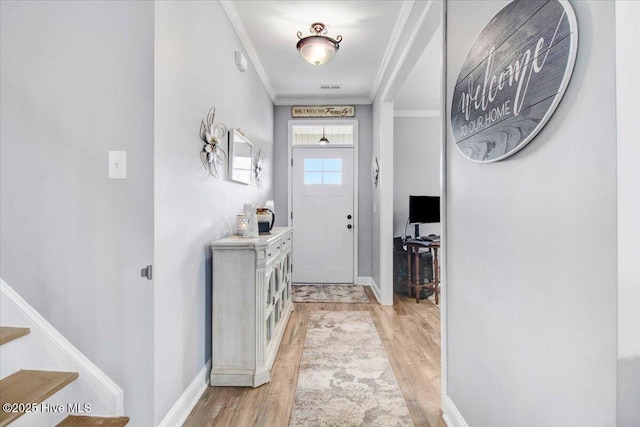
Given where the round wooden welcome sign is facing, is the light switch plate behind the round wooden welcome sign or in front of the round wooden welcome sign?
in front

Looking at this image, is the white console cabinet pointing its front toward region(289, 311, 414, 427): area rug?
yes

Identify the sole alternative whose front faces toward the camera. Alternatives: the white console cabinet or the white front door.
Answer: the white front door

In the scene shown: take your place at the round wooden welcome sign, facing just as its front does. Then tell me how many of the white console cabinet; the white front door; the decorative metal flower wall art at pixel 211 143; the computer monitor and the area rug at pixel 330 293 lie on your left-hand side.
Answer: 0

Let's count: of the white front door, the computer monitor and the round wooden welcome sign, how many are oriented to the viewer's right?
0

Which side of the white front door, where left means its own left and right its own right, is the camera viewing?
front

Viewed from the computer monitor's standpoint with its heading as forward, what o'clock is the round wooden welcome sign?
The round wooden welcome sign is roughly at 12 o'clock from the computer monitor.

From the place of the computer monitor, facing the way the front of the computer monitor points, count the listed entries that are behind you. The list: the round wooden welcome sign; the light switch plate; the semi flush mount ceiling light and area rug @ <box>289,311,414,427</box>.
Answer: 0

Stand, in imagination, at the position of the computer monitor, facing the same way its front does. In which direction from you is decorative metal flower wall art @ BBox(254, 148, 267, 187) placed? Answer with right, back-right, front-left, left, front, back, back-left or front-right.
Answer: front-right

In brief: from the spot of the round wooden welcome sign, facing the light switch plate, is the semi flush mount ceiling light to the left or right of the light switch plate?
right

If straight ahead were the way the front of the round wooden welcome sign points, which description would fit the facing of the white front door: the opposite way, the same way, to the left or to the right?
to the left

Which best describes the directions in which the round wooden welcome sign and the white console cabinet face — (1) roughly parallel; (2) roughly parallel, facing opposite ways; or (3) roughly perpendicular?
roughly parallel, facing opposite ways

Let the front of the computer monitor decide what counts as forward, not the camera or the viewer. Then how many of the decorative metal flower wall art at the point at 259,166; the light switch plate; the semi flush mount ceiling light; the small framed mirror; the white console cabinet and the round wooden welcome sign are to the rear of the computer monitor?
0

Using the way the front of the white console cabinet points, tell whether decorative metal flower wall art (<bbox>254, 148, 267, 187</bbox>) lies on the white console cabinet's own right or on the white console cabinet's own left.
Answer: on the white console cabinet's own left

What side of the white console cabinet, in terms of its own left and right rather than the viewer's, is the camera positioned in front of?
right

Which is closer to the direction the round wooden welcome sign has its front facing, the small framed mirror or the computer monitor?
the small framed mirror

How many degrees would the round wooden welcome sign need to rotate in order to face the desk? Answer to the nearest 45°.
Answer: approximately 135° to its right
